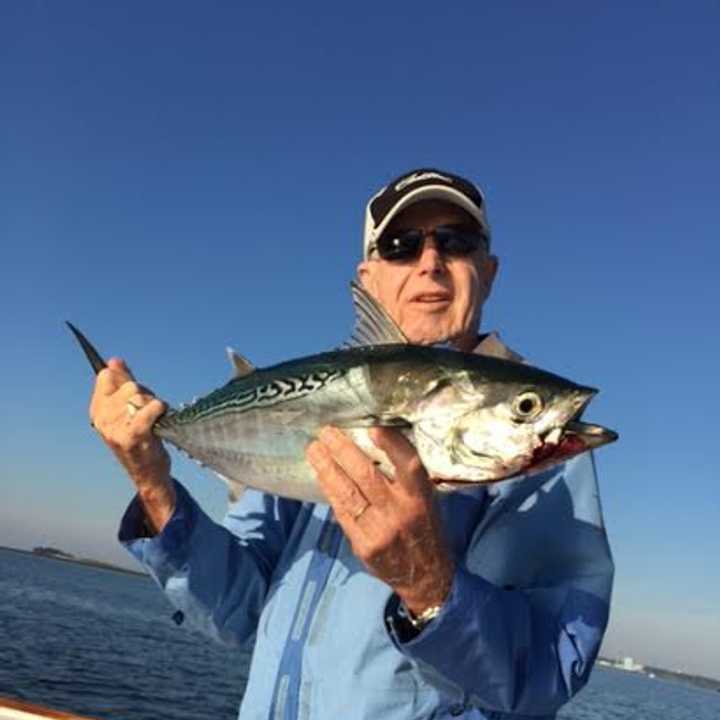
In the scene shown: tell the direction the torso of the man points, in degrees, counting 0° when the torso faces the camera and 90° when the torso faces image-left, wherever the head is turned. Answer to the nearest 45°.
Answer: approximately 45°
